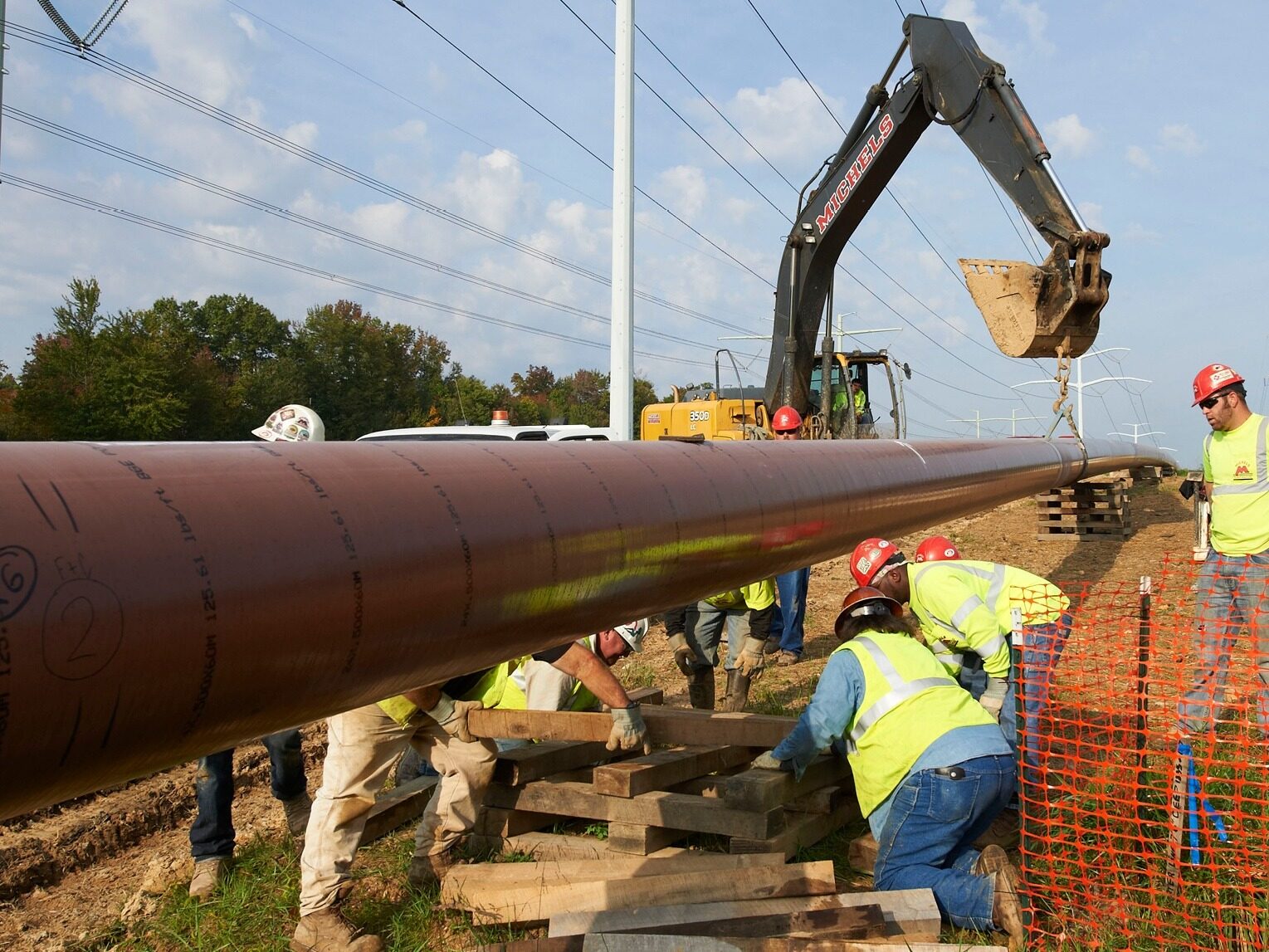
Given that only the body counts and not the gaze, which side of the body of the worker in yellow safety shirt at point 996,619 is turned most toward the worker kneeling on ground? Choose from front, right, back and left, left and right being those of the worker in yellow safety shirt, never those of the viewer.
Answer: left

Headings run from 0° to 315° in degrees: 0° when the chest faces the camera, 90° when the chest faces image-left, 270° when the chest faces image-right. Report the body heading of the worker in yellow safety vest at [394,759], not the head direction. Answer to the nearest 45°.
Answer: approximately 270°

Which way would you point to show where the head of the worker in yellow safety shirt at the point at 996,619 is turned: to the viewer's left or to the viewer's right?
to the viewer's left

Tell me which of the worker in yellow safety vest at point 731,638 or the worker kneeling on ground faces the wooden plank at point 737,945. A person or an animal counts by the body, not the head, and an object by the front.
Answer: the worker in yellow safety vest

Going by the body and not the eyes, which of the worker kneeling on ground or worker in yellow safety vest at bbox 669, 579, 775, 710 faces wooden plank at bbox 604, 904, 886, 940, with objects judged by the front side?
the worker in yellow safety vest

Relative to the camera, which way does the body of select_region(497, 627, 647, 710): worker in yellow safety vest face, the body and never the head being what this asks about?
to the viewer's right

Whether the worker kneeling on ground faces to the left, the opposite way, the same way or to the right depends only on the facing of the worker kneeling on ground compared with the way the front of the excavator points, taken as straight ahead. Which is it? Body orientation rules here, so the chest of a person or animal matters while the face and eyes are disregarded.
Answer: the opposite way

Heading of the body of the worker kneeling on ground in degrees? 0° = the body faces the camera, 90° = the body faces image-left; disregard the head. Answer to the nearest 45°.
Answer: approximately 135°
